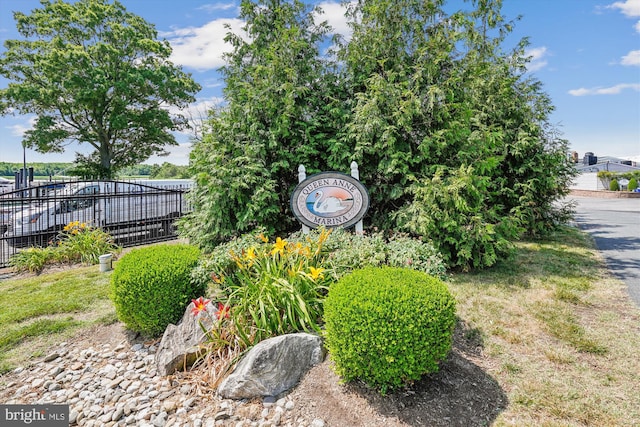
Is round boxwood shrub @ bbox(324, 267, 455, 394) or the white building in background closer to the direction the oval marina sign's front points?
the round boxwood shrub

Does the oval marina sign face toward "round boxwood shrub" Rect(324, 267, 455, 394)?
yes

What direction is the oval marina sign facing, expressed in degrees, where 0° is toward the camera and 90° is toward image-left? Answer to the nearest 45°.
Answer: approximately 0°

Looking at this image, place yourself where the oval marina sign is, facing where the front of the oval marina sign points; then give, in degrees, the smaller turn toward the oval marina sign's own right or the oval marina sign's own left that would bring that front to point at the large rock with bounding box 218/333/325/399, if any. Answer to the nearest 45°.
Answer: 0° — it already faces it

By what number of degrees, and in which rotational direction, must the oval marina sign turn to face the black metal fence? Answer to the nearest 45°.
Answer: approximately 135° to its right

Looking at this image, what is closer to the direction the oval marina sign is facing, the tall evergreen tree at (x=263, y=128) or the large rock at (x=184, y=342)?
the large rock

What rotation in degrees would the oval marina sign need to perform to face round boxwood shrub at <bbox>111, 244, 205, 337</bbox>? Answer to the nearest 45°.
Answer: approximately 45° to its right

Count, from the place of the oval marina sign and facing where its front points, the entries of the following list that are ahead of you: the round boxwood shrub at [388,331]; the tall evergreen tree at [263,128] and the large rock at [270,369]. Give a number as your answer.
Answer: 2
